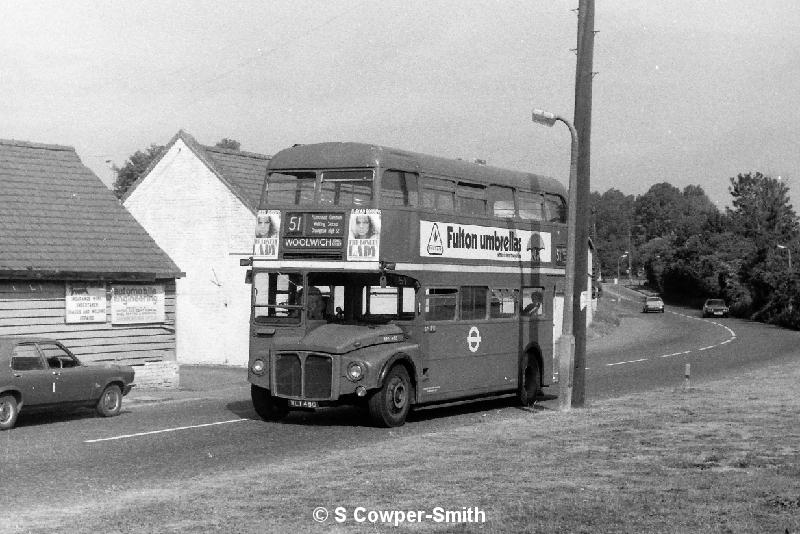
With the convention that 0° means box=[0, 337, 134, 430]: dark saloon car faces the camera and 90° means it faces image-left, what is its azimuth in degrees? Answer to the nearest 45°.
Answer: approximately 225°

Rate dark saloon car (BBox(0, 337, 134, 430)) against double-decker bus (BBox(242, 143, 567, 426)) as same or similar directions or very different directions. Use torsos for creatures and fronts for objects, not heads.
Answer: very different directions

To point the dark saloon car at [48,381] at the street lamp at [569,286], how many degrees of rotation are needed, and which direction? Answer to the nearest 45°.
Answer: approximately 45° to its right

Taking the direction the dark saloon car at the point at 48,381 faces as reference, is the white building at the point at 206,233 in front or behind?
in front

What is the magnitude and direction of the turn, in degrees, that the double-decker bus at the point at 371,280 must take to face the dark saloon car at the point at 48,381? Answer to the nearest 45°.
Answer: approximately 45° to its right

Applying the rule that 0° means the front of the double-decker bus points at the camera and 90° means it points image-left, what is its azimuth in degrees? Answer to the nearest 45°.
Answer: approximately 45°
